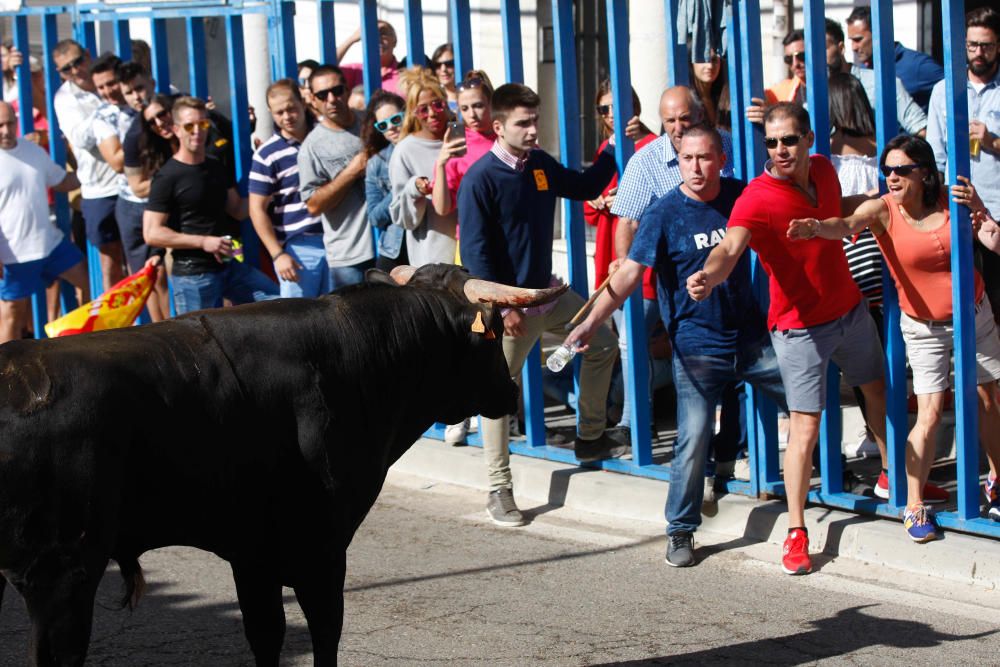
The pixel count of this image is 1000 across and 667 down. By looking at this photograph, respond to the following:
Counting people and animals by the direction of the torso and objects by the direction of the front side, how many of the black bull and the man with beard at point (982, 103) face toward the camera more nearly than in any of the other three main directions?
1

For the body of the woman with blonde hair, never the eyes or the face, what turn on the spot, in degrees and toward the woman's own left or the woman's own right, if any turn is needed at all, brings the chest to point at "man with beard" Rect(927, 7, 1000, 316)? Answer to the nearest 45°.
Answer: approximately 45° to the woman's own left

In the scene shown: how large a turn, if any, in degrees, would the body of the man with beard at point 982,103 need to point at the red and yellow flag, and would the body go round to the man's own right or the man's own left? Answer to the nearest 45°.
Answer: approximately 90° to the man's own right

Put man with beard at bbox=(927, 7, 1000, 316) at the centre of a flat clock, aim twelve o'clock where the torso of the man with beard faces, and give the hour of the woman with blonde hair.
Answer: The woman with blonde hair is roughly at 3 o'clock from the man with beard.

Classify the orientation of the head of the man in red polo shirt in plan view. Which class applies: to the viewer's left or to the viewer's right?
to the viewer's left

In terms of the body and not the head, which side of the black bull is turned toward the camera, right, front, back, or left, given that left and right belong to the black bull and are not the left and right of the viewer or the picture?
right

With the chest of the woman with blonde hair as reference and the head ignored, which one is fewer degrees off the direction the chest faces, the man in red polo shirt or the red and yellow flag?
the man in red polo shirt

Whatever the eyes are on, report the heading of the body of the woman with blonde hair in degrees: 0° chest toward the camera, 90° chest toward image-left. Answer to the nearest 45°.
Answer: approximately 315°

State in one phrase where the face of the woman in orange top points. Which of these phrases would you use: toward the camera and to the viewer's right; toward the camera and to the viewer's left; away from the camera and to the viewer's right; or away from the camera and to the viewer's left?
toward the camera and to the viewer's left
